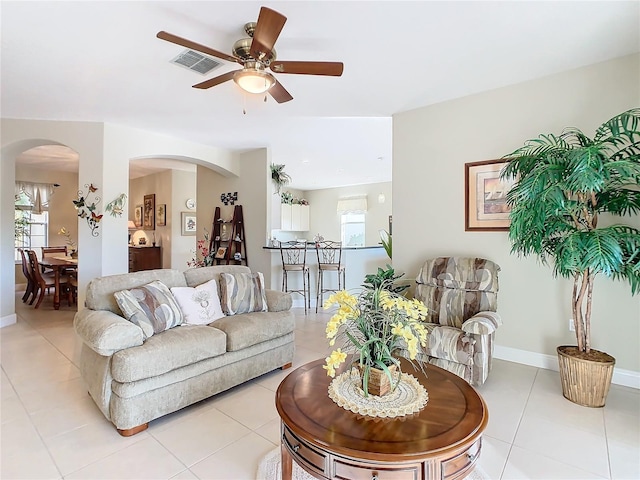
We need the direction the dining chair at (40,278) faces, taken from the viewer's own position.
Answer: facing away from the viewer and to the right of the viewer

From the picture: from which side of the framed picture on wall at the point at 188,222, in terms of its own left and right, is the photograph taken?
front

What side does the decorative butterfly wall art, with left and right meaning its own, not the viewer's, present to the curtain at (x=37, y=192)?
back

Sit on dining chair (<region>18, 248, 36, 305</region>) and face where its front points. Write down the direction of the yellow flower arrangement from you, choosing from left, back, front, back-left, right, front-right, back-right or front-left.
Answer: right

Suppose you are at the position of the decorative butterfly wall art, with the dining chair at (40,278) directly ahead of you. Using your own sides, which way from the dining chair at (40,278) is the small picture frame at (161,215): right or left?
right

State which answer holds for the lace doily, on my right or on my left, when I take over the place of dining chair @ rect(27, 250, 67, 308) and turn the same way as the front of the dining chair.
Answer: on my right

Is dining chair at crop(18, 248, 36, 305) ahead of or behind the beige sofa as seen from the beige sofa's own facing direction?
behind

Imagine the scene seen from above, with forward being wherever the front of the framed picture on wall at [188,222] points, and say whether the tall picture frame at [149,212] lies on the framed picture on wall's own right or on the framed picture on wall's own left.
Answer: on the framed picture on wall's own right

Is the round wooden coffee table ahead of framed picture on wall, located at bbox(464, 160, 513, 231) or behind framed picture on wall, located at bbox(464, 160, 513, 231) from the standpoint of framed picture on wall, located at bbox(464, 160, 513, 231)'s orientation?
ahead

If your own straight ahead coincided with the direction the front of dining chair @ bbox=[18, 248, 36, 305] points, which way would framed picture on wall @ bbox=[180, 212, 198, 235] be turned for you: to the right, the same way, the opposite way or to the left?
to the right

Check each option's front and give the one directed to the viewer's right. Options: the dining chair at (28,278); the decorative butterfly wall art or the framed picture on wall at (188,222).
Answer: the dining chair

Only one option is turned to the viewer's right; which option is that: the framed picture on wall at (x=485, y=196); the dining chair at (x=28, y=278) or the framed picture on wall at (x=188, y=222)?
the dining chair

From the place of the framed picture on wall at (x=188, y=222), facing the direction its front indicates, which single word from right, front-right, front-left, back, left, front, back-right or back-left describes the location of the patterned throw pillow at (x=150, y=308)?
front

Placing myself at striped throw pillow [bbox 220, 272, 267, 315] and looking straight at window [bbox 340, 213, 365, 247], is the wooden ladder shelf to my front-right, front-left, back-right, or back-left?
front-left

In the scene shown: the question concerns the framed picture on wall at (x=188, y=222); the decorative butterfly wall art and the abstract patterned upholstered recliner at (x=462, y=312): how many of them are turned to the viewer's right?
0

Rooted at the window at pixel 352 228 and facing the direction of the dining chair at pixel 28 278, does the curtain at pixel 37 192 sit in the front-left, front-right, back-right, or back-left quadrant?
front-right

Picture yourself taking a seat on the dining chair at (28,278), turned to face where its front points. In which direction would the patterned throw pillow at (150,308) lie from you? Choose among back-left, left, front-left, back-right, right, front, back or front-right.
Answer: right

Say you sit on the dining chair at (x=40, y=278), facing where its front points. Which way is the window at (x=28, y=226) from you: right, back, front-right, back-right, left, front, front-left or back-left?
front-left

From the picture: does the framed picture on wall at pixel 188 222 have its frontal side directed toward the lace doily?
yes

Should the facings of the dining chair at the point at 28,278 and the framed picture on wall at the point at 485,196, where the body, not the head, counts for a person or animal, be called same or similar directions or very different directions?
very different directions

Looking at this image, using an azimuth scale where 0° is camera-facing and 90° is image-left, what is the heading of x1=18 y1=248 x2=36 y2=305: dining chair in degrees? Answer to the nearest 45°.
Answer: approximately 270°

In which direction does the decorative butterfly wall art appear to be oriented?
toward the camera

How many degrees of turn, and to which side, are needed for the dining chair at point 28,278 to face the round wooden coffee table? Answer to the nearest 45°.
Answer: approximately 90° to its right

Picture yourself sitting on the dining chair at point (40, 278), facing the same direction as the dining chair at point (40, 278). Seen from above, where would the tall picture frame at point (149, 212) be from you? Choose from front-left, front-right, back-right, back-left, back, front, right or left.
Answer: front
